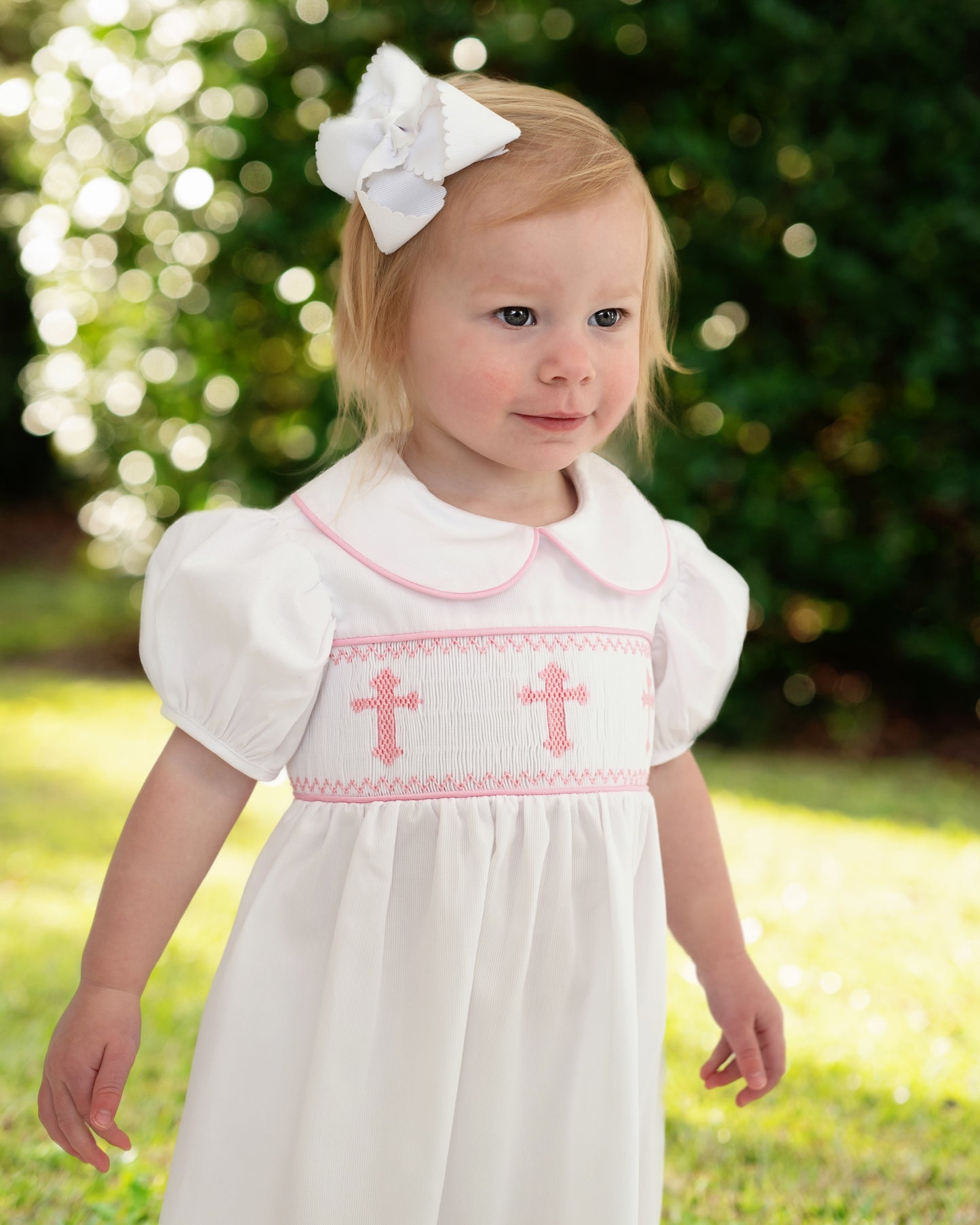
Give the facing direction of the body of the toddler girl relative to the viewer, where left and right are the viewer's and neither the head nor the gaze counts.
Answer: facing the viewer and to the right of the viewer

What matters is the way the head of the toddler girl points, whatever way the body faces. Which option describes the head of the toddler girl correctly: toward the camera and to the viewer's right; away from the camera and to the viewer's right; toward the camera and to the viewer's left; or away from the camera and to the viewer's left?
toward the camera and to the viewer's right
